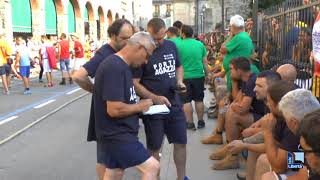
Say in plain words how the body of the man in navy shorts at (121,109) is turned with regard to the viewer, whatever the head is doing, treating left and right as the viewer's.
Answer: facing to the right of the viewer

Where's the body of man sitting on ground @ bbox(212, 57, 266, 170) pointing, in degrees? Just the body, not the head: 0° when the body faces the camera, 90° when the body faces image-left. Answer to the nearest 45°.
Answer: approximately 90°

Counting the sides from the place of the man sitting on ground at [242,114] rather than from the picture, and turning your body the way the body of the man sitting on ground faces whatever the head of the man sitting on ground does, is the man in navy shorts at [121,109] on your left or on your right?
on your left

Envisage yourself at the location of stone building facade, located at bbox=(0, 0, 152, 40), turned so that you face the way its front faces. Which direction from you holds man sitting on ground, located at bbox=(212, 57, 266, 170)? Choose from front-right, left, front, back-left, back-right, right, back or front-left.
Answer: front-right

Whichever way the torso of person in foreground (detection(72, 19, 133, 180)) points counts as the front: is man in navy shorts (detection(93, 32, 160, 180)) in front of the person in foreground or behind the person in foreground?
in front

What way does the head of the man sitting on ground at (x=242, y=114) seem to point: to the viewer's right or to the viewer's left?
to the viewer's left

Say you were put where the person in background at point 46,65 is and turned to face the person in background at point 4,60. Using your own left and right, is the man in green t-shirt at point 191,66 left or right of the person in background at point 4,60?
left

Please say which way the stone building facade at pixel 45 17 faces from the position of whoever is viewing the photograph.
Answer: facing the viewer and to the right of the viewer

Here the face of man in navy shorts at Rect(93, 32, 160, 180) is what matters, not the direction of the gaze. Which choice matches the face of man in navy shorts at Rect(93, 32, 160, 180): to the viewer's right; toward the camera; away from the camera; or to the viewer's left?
to the viewer's right

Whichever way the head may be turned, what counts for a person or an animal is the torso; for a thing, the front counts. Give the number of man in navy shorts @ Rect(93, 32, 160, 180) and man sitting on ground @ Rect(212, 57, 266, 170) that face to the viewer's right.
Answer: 1

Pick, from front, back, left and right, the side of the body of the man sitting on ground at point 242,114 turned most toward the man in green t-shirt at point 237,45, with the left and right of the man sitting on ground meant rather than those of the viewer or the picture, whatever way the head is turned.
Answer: right

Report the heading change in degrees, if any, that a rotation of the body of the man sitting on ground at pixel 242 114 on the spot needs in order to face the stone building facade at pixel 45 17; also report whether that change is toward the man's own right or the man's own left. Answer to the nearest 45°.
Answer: approximately 45° to the man's own right

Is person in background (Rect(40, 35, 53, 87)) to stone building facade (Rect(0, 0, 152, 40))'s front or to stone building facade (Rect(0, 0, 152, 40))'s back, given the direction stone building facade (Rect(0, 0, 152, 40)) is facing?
to the front

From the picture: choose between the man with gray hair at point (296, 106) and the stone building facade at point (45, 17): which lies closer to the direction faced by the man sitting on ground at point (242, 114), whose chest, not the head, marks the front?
the stone building facade

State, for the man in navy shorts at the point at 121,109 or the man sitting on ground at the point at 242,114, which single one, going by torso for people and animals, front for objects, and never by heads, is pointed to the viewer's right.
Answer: the man in navy shorts
